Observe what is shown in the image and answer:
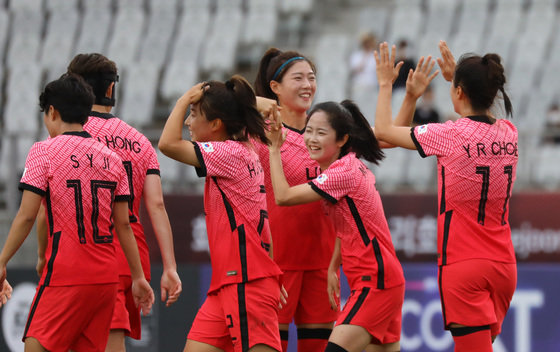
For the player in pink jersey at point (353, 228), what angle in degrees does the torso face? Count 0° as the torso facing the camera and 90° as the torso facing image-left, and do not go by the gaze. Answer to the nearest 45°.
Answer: approximately 90°

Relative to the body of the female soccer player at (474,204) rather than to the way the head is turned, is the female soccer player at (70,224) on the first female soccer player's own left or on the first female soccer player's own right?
on the first female soccer player's own left

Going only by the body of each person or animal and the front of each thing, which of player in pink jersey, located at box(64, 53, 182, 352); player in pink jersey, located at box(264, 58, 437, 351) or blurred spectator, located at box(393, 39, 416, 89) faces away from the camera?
player in pink jersey, located at box(64, 53, 182, 352)

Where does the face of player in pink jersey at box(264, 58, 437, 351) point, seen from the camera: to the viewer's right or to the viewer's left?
to the viewer's left

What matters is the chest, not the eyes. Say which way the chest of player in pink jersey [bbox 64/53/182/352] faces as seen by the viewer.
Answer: away from the camera

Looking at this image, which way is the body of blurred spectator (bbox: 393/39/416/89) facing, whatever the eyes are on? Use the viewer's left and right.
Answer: facing the viewer

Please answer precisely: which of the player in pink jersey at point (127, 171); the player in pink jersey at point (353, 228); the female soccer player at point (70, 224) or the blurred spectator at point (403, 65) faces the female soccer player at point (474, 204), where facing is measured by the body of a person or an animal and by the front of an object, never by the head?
the blurred spectator

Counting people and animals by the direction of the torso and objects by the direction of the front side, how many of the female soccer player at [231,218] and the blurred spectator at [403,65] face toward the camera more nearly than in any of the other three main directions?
1

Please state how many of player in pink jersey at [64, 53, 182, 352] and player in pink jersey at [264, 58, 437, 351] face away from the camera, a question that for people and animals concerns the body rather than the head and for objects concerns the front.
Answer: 1

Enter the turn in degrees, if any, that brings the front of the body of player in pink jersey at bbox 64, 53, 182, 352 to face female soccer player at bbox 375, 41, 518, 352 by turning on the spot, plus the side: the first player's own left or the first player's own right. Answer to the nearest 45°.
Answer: approximately 90° to the first player's own right

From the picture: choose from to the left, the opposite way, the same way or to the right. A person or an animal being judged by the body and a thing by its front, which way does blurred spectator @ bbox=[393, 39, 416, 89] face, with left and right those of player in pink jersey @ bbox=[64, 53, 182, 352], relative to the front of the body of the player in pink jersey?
the opposite way
